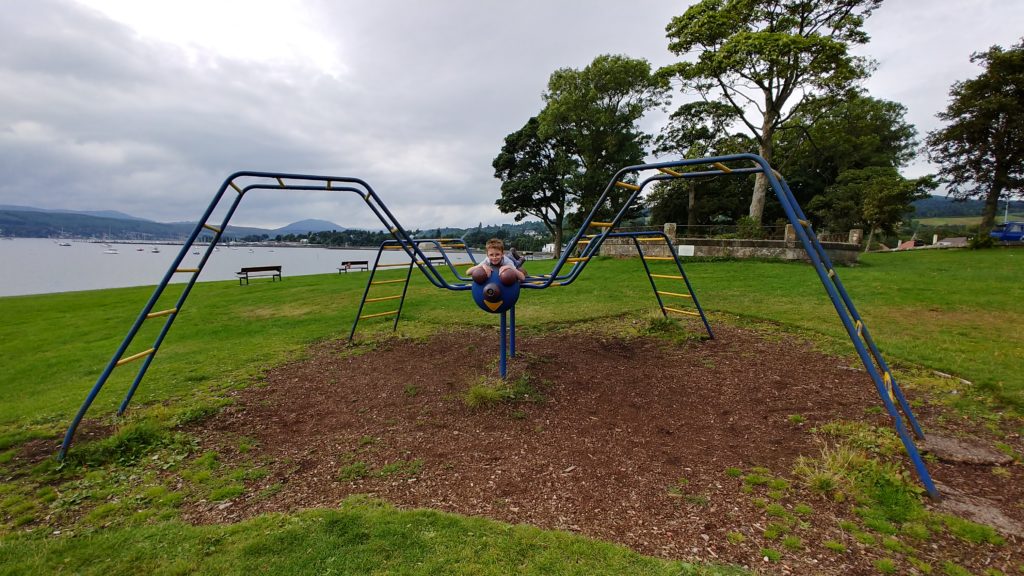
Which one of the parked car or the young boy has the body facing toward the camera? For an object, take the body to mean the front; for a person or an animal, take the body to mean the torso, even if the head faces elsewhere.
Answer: the young boy

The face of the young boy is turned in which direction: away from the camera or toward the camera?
toward the camera

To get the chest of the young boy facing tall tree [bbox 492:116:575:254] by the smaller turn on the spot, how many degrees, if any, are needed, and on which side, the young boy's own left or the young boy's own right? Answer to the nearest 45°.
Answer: approximately 180°

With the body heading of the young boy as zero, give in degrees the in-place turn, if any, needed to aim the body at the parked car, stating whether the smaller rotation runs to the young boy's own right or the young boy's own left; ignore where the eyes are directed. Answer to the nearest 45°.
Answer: approximately 135° to the young boy's own left

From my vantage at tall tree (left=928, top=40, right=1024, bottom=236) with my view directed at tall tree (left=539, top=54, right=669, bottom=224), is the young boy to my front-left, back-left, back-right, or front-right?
front-left

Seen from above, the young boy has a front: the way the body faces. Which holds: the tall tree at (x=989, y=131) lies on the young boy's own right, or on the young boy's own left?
on the young boy's own left

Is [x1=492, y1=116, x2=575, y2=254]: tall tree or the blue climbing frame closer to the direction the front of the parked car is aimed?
the tall tree

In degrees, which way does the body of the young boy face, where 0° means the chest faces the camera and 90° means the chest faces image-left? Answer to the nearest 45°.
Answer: approximately 0°

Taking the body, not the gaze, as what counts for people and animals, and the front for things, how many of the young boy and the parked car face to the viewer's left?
1

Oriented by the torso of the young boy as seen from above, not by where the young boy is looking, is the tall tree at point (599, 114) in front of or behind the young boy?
behind

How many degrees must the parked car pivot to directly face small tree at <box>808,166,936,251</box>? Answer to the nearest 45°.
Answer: approximately 45° to its left

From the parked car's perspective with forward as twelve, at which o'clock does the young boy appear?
The young boy is roughly at 9 o'clock from the parked car.

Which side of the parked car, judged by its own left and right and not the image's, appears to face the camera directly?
left

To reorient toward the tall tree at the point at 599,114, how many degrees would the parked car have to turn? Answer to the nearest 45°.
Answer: approximately 45° to its left
